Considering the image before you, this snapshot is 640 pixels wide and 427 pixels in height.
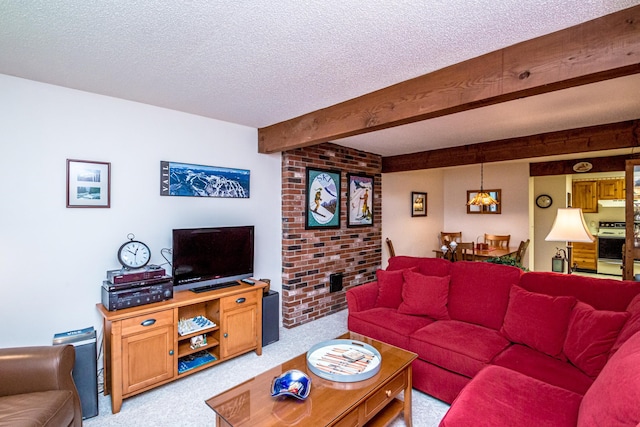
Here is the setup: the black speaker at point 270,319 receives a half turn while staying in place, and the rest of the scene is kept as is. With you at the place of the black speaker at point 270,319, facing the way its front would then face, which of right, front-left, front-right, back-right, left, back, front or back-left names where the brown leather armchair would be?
left

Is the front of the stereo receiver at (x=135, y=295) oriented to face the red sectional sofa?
yes

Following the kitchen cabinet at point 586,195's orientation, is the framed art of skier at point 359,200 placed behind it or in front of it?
in front

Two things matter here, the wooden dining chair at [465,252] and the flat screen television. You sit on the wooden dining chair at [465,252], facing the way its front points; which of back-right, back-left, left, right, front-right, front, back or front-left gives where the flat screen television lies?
back-left

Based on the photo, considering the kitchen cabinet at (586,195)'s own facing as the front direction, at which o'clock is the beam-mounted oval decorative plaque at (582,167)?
The beam-mounted oval decorative plaque is roughly at 12 o'clock from the kitchen cabinet.

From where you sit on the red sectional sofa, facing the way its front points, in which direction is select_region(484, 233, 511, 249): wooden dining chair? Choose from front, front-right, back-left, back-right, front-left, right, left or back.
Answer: back-right

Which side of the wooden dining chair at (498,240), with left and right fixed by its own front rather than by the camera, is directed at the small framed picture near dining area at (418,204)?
right

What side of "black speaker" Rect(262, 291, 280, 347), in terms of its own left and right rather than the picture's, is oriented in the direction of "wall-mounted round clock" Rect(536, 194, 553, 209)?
left

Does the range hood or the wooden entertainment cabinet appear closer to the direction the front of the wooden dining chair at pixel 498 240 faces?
the wooden entertainment cabinet

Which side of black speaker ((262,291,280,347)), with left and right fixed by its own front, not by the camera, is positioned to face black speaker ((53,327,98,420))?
right

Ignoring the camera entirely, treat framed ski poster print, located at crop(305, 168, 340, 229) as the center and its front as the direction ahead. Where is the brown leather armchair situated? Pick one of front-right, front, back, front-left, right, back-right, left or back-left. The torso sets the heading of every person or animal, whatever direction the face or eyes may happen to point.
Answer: right
